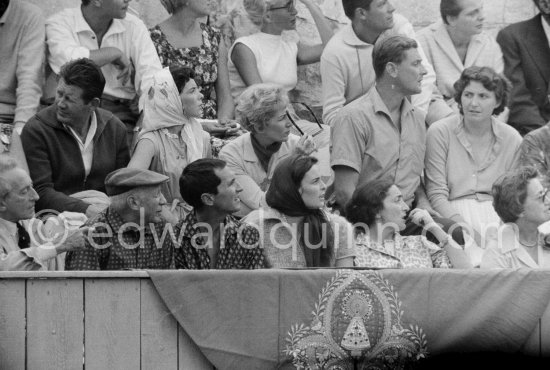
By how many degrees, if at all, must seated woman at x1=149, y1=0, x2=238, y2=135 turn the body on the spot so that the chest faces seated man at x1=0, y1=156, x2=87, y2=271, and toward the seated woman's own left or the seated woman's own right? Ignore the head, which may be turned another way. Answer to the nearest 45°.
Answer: approximately 45° to the seated woman's own right

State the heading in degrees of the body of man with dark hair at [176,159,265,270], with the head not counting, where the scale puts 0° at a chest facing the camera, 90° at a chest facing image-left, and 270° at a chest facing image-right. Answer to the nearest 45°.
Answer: approximately 315°

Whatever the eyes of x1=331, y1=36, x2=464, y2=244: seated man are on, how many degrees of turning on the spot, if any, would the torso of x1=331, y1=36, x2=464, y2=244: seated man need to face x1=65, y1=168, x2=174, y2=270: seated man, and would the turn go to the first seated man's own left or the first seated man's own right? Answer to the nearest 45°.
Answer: approximately 90° to the first seated man's own right

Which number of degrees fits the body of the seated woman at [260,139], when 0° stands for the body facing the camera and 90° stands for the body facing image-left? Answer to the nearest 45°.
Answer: approximately 315°

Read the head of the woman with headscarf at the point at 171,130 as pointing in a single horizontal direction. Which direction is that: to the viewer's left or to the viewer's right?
to the viewer's right

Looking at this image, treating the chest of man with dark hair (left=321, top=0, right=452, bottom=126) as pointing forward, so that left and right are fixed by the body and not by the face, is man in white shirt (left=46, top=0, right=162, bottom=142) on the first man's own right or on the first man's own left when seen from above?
on the first man's own right

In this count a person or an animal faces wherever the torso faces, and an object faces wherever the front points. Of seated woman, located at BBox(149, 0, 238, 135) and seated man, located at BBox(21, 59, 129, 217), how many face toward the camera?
2
